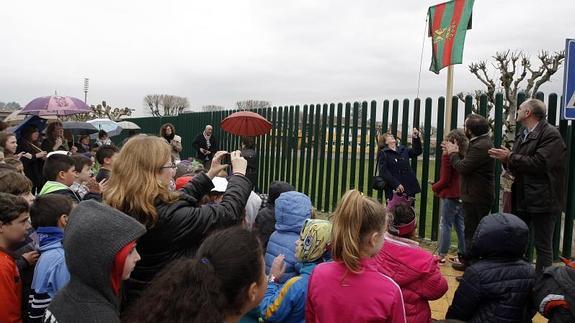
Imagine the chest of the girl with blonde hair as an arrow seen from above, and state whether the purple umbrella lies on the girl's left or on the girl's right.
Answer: on the girl's left

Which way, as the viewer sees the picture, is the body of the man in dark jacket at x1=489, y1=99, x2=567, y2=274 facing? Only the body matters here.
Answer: to the viewer's left

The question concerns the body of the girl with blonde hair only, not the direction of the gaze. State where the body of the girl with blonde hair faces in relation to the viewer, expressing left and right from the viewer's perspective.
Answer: facing away from the viewer and to the right of the viewer

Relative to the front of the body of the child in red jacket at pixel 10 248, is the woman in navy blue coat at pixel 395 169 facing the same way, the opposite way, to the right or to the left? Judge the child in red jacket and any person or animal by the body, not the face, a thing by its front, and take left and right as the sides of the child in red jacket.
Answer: to the right

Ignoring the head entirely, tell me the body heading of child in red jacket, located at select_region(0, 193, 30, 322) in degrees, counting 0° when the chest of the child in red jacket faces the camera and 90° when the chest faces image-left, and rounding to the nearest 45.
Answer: approximately 270°
